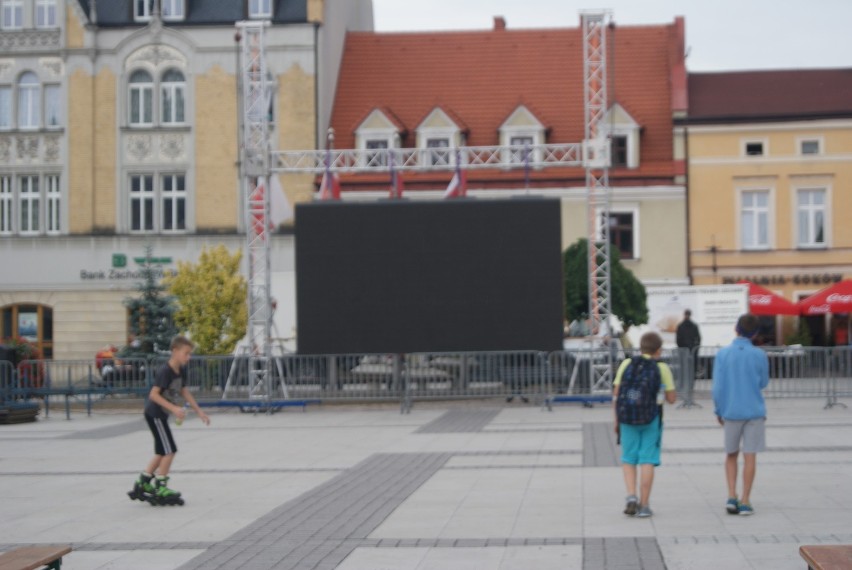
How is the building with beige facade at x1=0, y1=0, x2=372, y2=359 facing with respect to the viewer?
toward the camera

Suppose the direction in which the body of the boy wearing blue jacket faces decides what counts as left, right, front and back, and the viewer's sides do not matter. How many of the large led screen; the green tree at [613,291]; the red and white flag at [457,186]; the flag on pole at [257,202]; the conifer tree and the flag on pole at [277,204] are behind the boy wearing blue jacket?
0

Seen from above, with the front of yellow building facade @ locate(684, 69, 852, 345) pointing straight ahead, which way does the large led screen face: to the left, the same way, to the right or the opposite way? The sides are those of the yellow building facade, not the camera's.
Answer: the same way

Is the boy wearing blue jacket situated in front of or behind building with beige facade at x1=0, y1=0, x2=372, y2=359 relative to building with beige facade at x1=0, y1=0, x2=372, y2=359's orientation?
in front

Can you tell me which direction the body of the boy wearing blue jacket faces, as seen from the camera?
away from the camera

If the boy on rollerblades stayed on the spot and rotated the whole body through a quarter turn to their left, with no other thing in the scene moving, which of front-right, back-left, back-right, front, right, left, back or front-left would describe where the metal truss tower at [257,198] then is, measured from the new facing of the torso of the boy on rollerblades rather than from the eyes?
front

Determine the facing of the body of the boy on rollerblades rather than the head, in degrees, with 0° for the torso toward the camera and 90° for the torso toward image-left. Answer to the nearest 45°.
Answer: approximately 270°

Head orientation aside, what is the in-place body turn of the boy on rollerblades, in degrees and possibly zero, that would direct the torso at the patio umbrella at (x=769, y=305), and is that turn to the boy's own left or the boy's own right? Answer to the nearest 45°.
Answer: approximately 45° to the boy's own left

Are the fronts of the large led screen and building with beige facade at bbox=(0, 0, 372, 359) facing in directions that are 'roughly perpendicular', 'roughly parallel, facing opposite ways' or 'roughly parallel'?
roughly parallel

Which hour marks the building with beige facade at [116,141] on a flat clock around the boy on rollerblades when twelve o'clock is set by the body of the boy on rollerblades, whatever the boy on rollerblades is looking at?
The building with beige facade is roughly at 9 o'clock from the boy on rollerblades.

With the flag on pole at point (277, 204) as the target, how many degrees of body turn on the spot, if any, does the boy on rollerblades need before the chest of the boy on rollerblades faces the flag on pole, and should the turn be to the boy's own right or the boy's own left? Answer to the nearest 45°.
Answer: approximately 90° to the boy's own left

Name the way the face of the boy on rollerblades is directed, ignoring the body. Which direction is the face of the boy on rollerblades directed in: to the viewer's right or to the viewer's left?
to the viewer's right

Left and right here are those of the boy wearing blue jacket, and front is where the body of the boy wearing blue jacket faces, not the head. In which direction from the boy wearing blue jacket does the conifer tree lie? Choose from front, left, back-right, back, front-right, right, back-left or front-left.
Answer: front-left

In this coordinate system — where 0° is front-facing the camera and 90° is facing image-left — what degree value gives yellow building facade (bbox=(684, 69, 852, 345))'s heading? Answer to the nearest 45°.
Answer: approximately 0°

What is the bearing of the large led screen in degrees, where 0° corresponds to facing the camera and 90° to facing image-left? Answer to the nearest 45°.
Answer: approximately 0°

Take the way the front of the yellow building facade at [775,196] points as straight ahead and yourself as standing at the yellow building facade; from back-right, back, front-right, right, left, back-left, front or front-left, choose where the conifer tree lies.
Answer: front-right

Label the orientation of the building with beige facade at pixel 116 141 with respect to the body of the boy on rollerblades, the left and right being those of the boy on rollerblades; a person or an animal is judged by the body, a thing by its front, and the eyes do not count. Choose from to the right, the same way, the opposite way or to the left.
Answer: to the right

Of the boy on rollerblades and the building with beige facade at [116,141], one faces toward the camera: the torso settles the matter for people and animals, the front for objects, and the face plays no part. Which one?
the building with beige facade

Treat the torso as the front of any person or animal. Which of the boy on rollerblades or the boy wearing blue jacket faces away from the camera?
the boy wearing blue jacket

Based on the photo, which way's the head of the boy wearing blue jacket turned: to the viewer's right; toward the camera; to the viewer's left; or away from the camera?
away from the camera

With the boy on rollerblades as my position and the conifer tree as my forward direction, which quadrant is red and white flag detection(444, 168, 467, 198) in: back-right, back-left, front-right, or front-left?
front-right

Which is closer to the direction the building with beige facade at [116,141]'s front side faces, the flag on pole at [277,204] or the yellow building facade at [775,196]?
the flag on pole

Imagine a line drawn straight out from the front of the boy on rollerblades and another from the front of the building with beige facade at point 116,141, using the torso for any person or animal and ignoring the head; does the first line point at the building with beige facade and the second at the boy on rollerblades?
no
